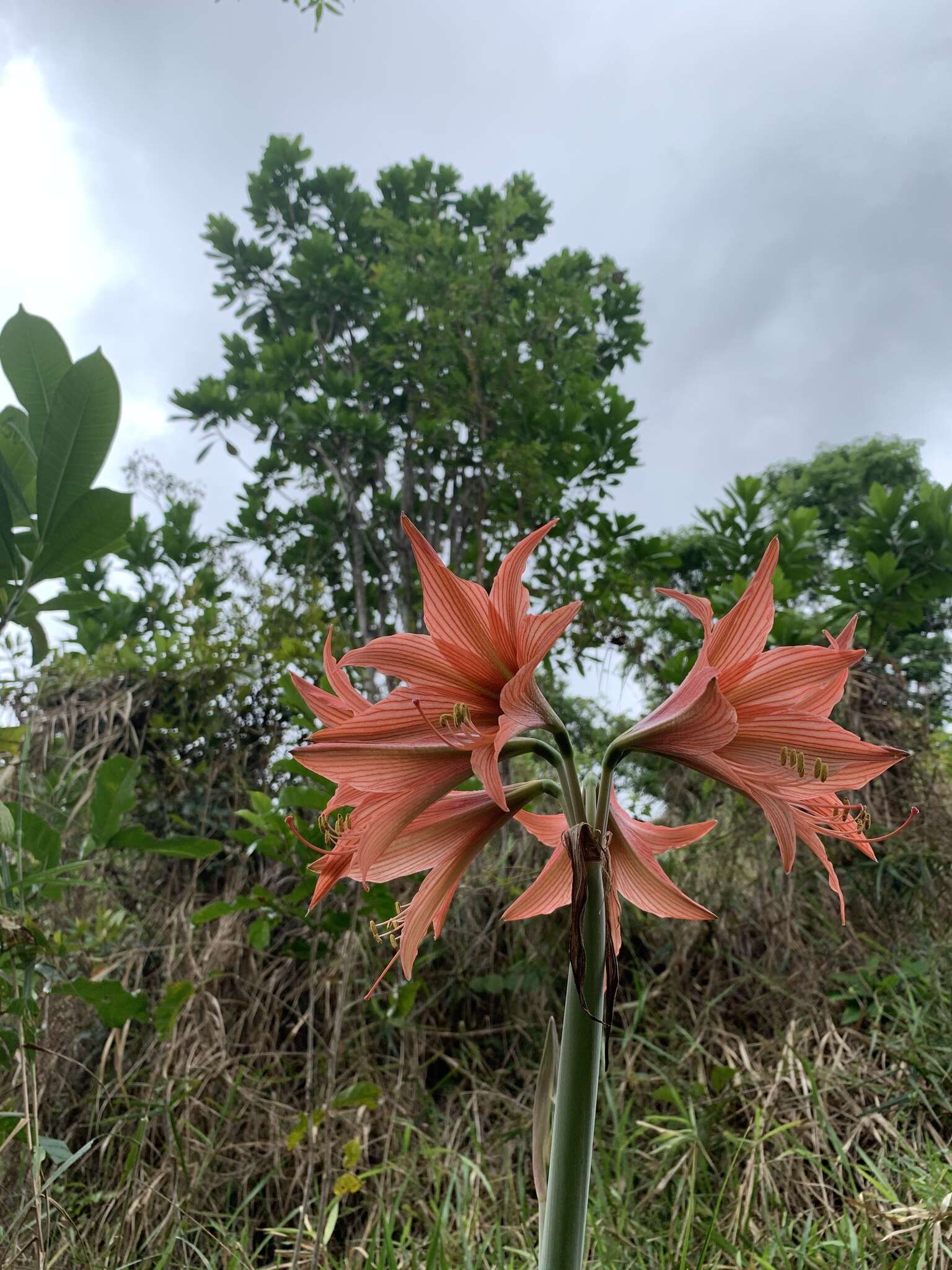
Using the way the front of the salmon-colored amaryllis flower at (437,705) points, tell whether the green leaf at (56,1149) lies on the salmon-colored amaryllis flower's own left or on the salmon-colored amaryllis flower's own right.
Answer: on the salmon-colored amaryllis flower's own right

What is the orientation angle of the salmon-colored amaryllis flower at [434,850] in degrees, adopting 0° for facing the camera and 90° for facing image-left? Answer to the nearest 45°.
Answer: approximately 90°

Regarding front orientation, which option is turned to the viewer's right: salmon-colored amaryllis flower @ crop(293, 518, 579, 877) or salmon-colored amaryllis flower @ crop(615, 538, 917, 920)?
salmon-colored amaryllis flower @ crop(615, 538, 917, 920)

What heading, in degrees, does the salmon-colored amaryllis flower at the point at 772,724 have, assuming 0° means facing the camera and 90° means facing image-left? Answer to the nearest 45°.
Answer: approximately 270°

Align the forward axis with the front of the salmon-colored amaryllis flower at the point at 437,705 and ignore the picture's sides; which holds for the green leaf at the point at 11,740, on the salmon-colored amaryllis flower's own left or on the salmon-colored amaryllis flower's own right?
on the salmon-colored amaryllis flower's own right
